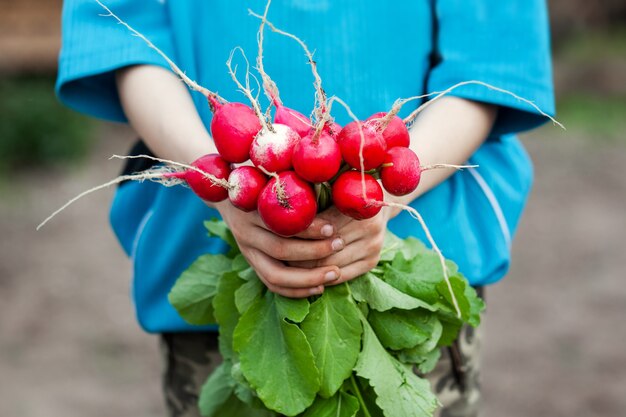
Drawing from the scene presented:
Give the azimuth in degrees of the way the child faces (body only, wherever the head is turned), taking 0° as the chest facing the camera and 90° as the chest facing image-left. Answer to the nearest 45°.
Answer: approximately 0°
